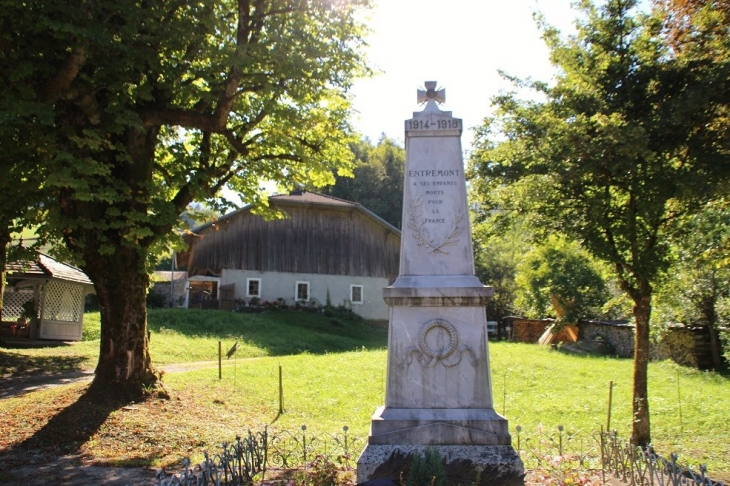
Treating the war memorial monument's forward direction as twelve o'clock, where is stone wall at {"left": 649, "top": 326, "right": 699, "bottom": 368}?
The stone wall is roughly at 7 o'clock from the war memorial monument.

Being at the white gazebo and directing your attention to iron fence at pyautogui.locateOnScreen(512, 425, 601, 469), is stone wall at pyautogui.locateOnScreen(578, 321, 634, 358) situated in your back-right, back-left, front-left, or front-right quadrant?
front-left

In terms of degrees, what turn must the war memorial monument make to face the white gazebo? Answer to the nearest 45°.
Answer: approximately 135° to its right

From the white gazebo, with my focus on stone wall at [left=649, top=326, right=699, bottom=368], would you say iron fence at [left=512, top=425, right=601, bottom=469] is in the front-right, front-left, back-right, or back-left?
front-right

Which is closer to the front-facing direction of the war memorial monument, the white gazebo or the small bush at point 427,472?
the small bush

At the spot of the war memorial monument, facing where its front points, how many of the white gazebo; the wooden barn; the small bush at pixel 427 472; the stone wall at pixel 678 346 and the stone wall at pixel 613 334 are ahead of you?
1

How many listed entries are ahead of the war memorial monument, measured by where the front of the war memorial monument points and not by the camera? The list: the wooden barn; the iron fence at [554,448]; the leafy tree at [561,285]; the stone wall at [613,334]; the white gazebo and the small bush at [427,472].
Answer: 1

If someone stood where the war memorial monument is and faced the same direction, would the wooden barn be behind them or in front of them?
behind

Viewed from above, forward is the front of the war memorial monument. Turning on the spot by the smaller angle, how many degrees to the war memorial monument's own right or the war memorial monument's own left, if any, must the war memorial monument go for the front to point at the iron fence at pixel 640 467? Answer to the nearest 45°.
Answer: approximately 90° to the war memorial monument's own left

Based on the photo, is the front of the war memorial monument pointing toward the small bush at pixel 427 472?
yes

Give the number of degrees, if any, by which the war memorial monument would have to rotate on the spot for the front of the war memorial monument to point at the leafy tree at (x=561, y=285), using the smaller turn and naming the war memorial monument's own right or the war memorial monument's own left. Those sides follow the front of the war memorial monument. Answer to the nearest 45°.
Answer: approximately 180°

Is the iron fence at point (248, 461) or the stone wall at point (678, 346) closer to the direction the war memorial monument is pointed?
the iron fence

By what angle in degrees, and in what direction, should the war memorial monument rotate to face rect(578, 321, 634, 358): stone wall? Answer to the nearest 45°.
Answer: approximately 180°

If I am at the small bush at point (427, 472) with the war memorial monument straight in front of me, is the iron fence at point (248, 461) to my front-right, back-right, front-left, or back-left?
front-left

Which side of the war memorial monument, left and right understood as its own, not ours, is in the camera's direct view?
front

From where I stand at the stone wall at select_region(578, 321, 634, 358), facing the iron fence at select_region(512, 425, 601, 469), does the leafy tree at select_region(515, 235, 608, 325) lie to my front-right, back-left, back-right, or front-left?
back-right
